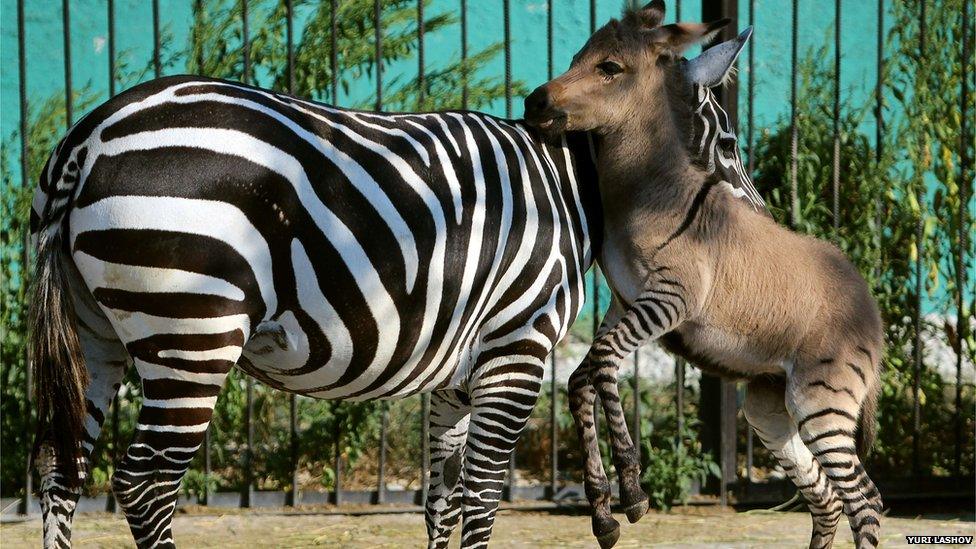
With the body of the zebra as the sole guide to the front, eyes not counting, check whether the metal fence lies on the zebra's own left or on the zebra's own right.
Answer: on the zebra's own left

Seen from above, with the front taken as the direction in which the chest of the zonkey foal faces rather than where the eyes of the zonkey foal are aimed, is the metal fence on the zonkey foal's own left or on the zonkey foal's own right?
on the zonkey foal's own right

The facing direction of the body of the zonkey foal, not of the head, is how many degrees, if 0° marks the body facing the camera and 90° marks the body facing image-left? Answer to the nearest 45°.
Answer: approximately 90°

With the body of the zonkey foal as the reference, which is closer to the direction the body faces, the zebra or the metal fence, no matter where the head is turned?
the zebra

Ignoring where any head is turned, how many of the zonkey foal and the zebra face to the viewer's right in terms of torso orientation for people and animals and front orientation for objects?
1

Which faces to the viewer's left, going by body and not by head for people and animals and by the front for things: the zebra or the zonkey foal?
the zonkey foal

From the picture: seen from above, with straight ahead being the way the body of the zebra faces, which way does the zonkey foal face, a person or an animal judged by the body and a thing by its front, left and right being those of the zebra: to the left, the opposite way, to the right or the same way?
the opposite way

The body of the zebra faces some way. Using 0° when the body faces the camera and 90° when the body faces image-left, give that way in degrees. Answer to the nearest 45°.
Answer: approximately 270°
